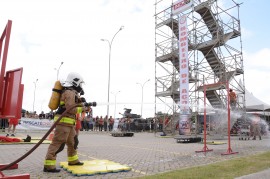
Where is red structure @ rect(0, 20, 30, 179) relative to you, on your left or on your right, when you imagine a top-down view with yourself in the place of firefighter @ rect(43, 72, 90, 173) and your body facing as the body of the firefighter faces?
on your right

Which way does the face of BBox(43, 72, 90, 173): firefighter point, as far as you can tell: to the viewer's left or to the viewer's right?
to the viewer's right

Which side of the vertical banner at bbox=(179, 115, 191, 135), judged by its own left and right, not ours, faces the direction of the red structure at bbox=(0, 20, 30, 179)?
front

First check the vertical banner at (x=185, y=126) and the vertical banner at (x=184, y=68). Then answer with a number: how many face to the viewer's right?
0

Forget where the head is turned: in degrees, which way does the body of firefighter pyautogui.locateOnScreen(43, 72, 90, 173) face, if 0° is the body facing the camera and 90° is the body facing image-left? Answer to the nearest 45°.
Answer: approximately 270°

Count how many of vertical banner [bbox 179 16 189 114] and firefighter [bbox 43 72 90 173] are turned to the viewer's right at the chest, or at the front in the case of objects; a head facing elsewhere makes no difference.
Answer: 1

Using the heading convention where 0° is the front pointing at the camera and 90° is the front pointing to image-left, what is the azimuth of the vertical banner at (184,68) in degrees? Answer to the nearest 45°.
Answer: approximately 0°

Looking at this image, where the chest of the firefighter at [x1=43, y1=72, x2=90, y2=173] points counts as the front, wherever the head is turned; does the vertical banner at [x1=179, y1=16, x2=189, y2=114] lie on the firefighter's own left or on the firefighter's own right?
on the firefighter's own left

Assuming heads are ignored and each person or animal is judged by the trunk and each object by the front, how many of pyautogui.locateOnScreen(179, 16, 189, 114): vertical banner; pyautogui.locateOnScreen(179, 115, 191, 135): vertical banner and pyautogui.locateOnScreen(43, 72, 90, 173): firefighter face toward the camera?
2

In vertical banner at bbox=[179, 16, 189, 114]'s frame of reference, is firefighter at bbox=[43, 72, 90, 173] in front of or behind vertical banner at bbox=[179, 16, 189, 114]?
in front

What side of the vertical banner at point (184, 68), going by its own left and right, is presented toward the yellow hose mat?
front
